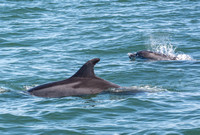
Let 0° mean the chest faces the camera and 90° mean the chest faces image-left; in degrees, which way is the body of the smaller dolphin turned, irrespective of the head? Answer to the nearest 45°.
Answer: approximately 90°
